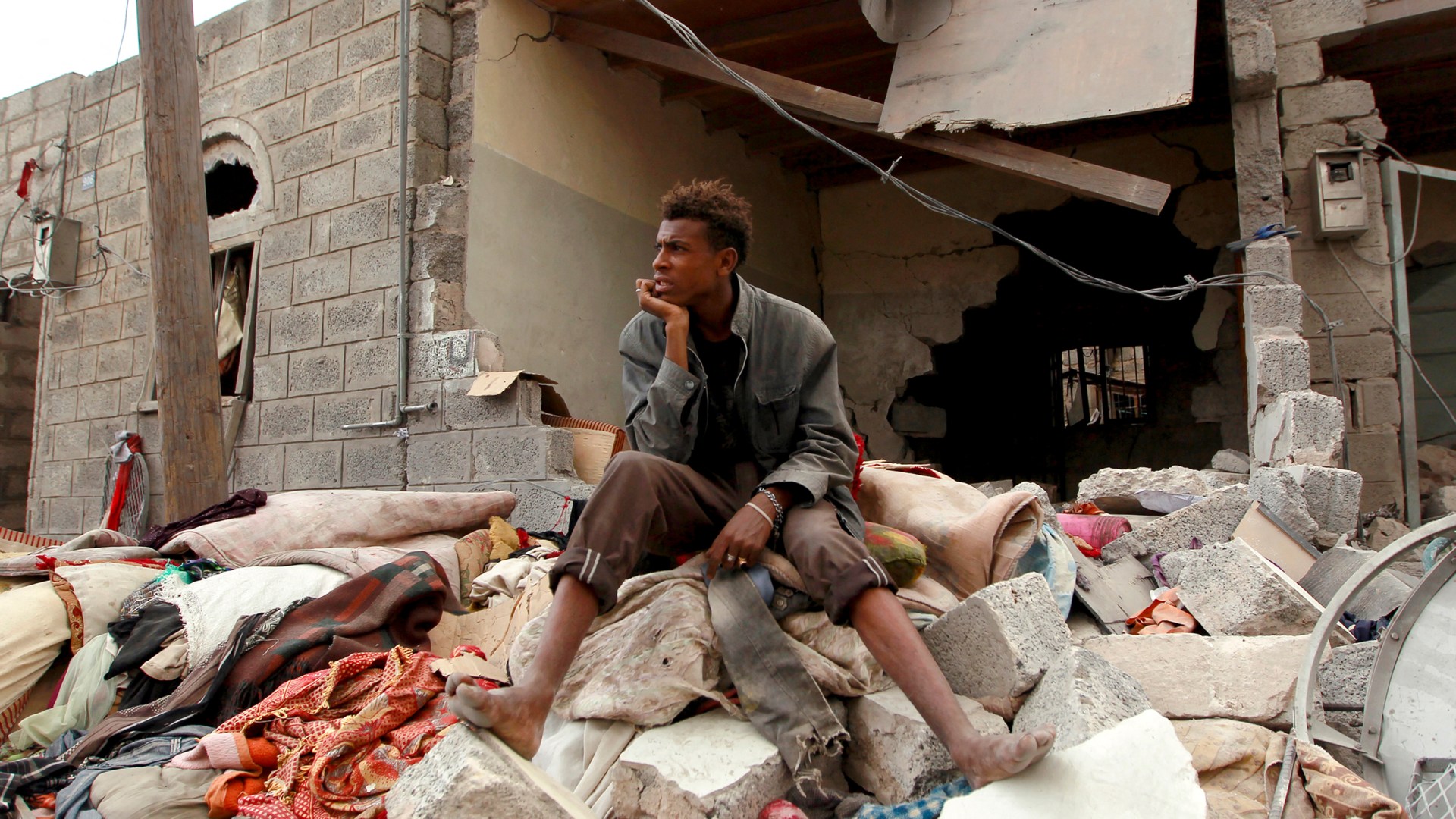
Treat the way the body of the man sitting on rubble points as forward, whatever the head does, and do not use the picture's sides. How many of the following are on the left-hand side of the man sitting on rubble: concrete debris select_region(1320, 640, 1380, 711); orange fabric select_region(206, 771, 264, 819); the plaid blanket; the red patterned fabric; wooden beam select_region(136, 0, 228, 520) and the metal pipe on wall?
1

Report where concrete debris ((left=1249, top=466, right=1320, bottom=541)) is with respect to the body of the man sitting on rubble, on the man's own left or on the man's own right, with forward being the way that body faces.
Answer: on the man's own left

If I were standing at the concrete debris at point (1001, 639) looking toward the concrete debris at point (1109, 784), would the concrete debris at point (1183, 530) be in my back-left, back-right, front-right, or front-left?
back-left

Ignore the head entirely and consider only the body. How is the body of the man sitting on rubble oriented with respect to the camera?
toward the camera

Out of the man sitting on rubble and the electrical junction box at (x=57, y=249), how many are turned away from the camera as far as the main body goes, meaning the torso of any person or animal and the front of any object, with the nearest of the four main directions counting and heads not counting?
0

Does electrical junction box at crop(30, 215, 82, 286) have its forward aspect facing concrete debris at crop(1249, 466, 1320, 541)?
no

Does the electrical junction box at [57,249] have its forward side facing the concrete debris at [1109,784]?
no

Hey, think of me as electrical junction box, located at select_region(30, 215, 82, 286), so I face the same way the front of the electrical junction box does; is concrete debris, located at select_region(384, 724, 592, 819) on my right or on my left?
on my left

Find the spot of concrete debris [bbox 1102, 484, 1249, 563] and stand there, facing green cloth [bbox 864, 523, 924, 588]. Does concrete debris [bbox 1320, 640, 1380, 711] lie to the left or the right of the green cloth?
left

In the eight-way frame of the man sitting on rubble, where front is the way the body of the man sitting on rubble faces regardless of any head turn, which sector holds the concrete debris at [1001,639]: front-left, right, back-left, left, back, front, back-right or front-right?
left

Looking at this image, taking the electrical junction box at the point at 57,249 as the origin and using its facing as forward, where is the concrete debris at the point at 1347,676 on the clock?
The concrete debris is roughly at 10 o'clock from the electrical junction box.

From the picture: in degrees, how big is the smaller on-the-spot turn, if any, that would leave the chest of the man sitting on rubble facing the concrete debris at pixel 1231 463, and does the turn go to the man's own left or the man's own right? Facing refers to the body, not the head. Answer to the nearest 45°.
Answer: approximately 135° to the man's own left

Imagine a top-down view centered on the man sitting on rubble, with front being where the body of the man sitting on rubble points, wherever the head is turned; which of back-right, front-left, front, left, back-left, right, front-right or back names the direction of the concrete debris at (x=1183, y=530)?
back-left

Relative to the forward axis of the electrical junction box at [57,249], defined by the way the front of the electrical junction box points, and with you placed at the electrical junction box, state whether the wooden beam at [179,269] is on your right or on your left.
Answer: on your left

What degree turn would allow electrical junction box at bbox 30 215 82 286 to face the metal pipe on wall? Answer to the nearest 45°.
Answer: approximately 90° to its left

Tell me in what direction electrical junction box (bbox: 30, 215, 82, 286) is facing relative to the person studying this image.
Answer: facing the viewer and to the left of the viewer

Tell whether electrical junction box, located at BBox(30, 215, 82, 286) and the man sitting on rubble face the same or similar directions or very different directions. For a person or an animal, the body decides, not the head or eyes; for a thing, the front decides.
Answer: same or similar directions
